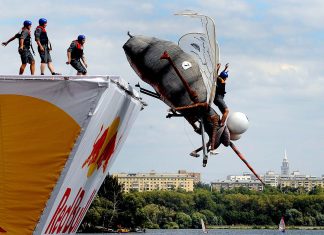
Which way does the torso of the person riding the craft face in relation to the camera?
to the viewer's right

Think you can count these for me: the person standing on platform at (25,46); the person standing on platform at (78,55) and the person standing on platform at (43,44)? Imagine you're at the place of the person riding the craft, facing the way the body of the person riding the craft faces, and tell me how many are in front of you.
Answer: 0

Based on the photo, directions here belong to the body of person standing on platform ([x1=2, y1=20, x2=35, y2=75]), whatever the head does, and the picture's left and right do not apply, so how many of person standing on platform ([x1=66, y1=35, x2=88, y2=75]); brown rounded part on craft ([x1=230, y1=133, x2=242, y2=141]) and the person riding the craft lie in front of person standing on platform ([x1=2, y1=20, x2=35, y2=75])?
3

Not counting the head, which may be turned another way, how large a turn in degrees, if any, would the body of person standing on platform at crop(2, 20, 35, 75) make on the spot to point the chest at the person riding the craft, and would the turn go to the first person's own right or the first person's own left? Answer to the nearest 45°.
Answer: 0° — they already face them

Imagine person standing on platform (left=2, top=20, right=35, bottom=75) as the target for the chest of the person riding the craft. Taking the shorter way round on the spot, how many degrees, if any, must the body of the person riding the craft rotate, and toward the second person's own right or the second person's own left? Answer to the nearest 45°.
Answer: approximately 180°

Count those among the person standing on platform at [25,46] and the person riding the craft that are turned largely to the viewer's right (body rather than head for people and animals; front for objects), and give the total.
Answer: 2

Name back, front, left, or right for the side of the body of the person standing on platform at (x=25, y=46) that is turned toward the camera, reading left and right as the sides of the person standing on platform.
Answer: right

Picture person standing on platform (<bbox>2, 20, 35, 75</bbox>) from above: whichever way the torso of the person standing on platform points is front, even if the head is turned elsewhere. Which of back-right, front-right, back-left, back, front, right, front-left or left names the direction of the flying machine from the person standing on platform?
front

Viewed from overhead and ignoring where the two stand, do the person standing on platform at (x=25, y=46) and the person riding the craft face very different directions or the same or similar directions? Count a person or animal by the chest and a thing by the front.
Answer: same or similar directions

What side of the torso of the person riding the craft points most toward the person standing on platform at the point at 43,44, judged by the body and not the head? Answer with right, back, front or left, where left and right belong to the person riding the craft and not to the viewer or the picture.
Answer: back

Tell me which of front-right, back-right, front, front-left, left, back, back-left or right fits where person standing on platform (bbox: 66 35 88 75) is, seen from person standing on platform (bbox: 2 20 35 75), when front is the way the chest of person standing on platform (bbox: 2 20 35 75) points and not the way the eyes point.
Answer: front
